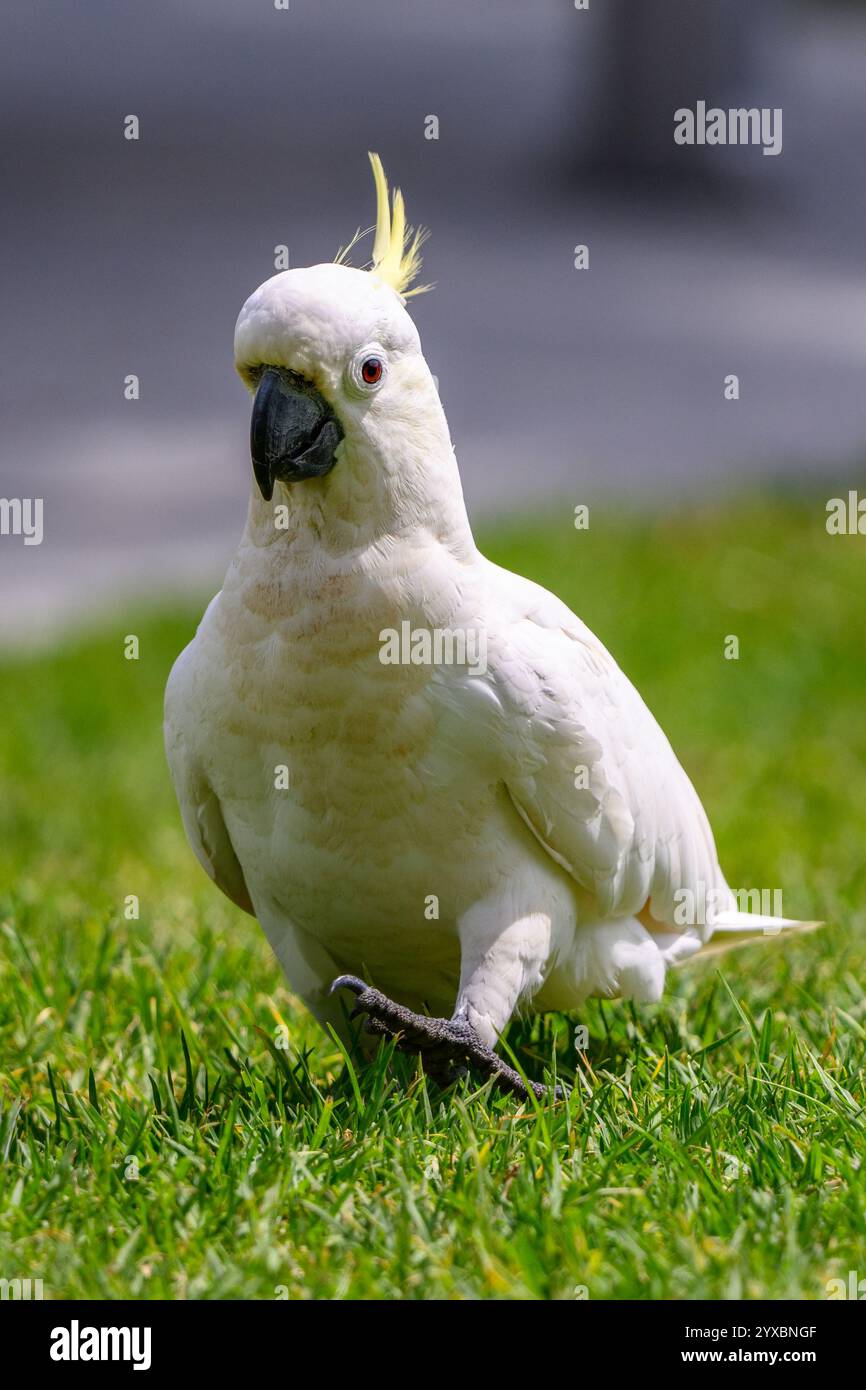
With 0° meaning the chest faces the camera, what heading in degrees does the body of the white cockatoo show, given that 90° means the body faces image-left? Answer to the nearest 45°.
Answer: approximately 45°
